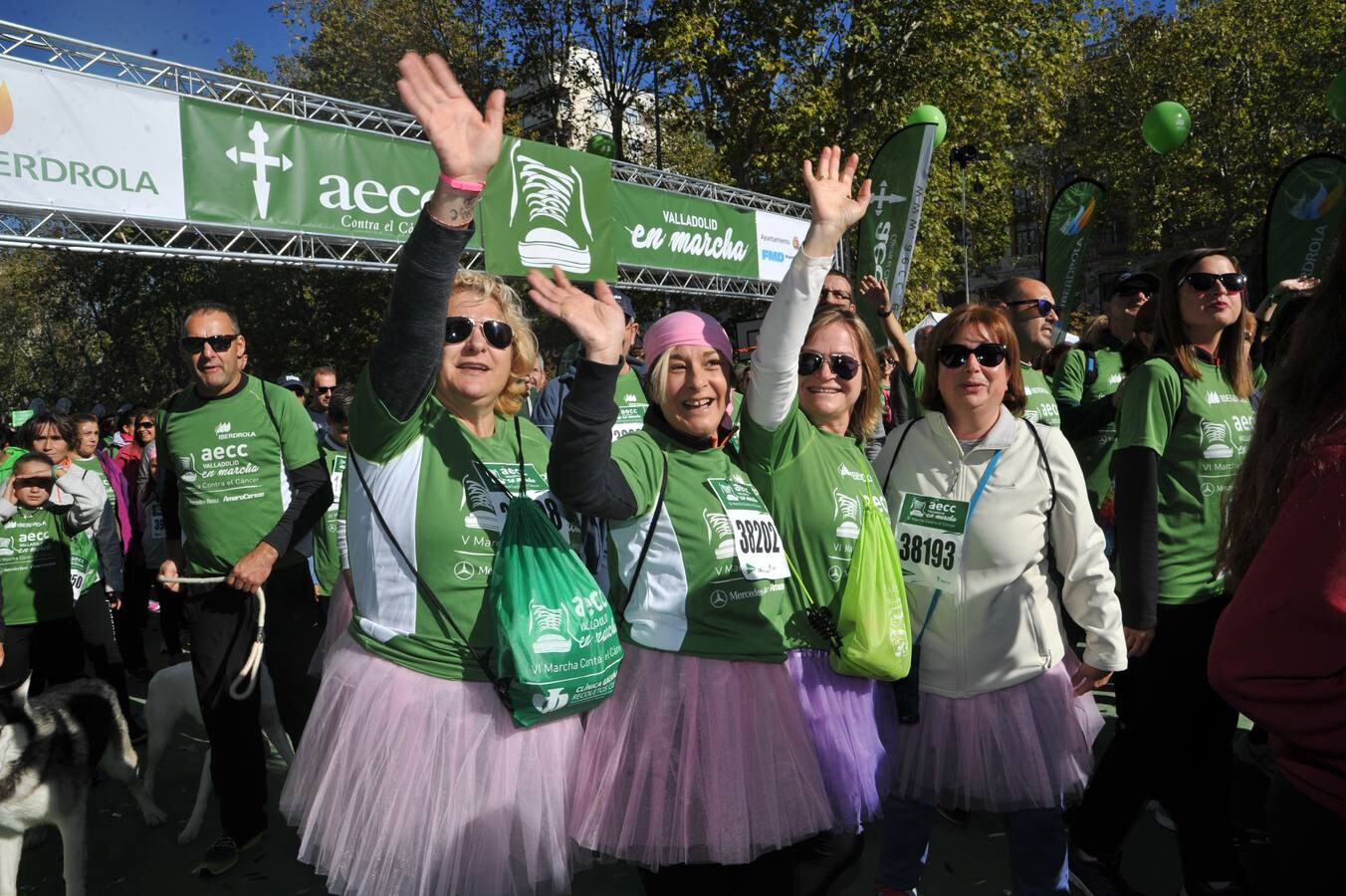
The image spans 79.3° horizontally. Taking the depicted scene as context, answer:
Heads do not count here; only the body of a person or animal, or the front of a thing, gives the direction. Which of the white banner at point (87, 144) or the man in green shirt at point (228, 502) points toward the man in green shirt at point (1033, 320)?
the white banner

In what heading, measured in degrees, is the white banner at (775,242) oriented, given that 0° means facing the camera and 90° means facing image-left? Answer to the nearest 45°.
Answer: approximately 315°

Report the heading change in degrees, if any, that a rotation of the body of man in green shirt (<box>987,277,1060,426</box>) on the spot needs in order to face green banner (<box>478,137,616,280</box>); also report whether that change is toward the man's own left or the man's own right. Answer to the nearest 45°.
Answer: approximately 180°

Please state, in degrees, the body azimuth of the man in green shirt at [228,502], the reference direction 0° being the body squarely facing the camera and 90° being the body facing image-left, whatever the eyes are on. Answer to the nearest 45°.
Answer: approximately 45°

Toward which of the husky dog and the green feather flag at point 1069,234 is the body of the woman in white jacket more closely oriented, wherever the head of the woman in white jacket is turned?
the husky dog

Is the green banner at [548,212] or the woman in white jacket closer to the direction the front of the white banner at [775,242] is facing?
the woman in white jacket

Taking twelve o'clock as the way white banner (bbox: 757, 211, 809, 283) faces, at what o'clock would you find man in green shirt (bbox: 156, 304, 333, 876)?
The man in green shirt is roughly at 2 o'clock from the white banner.

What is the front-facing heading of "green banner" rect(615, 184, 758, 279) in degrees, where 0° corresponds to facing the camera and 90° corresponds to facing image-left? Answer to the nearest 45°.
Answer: approximately 315°

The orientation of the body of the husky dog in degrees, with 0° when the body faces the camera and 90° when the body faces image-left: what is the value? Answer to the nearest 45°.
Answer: approximately 45°
